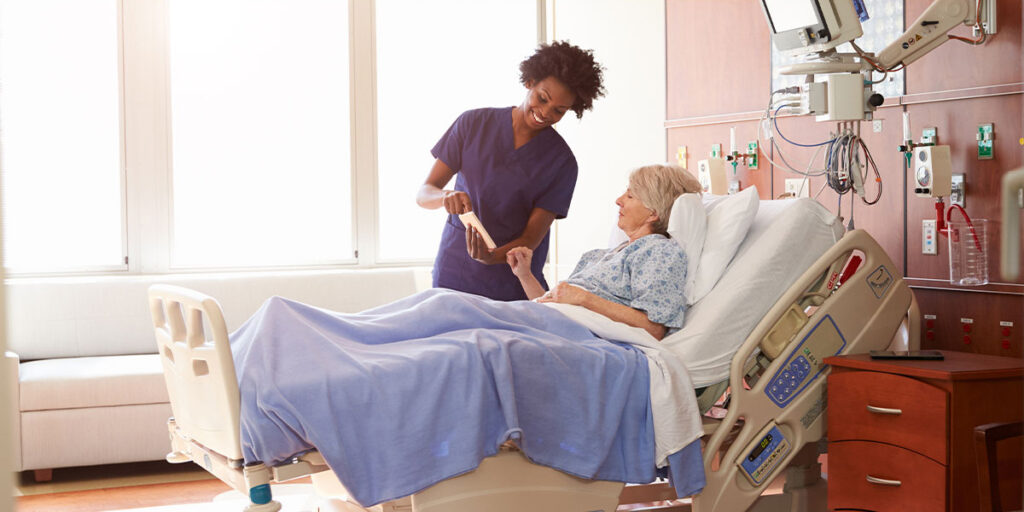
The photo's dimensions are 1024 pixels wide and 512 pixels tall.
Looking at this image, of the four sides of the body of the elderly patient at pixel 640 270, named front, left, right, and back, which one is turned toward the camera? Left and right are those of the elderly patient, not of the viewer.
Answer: left

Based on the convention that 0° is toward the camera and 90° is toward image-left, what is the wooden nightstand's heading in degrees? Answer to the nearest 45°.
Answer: approximately 45°

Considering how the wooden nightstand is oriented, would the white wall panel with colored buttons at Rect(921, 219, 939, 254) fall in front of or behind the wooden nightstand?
behind

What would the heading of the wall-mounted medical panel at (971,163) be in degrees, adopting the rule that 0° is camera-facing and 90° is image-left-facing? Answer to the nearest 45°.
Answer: approximately 45°

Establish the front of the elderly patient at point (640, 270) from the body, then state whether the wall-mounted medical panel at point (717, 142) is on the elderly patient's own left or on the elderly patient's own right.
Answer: on the elderly patient's own right

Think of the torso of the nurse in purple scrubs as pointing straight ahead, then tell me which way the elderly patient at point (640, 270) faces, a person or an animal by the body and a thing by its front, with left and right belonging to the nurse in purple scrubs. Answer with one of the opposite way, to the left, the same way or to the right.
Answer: to the right

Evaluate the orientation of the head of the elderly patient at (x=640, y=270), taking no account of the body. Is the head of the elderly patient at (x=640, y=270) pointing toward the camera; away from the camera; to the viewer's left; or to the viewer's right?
to the viewer's left

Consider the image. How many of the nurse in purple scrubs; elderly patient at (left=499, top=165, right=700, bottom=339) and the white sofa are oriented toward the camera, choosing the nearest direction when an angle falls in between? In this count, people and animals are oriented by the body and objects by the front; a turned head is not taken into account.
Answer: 2

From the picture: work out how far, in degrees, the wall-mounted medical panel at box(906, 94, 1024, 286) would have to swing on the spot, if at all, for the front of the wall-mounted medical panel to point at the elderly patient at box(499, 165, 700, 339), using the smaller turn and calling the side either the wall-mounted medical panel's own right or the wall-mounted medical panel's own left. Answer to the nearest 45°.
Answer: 0° — it already faces them

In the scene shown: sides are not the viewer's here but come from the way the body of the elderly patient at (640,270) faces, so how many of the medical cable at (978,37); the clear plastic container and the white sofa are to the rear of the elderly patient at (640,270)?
2
